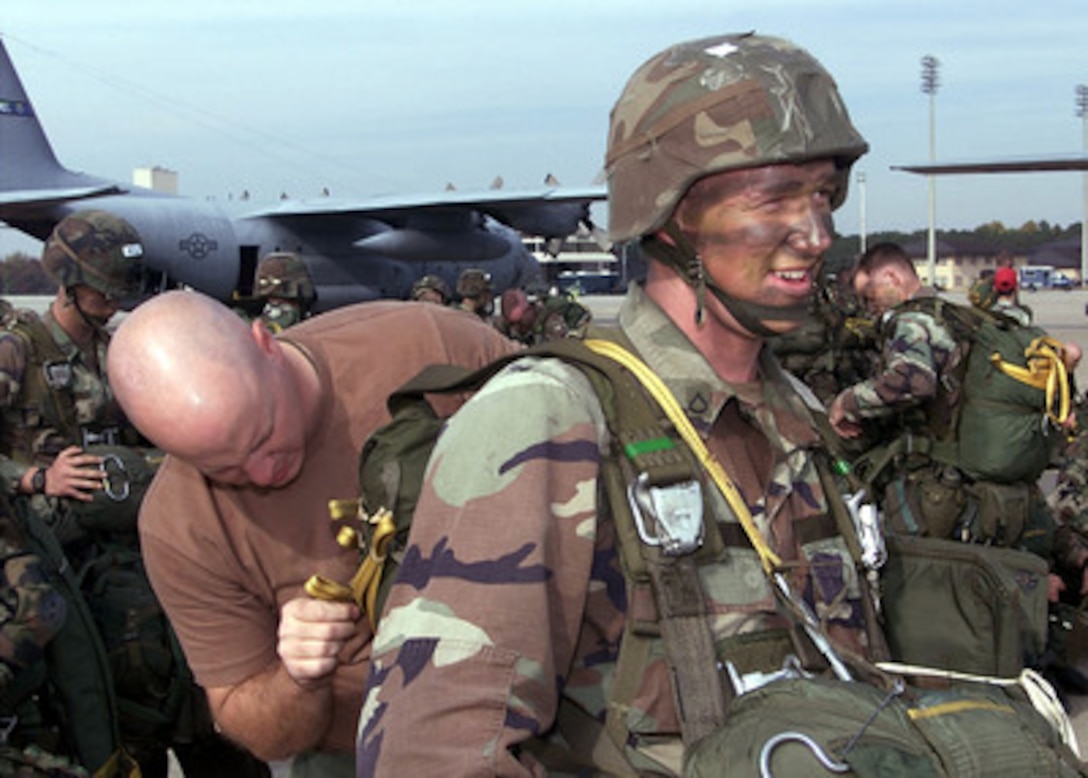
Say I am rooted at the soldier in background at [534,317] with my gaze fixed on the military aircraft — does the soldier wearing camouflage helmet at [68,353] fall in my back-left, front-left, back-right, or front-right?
back-left

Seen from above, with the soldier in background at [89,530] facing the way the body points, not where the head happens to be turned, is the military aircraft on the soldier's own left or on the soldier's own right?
on the soldier's own left

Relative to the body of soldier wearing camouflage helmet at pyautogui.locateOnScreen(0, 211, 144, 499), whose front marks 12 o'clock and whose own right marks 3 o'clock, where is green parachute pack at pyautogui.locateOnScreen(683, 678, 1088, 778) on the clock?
The green parachute pack is roughly at 1 o'clock from the soldier wearing camouflage helmet.

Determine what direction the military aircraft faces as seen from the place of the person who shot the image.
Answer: facing away from the viewer and to the right of the viewer
